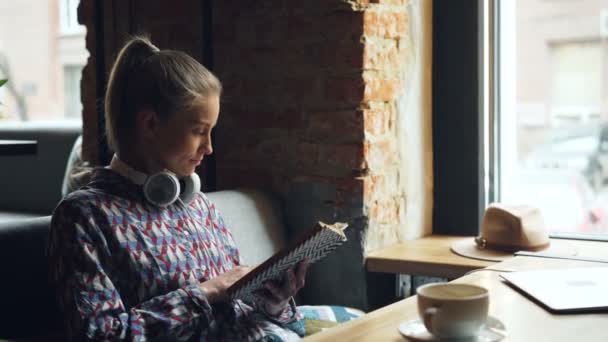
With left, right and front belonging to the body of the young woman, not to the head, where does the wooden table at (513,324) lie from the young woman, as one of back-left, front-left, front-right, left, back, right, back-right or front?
front

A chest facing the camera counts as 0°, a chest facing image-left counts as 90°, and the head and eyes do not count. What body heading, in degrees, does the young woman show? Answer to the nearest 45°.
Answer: approximately 315°

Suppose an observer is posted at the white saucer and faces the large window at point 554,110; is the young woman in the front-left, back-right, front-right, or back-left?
front-left

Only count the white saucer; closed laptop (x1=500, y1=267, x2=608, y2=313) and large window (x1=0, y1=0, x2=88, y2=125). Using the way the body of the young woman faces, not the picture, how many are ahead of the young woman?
2

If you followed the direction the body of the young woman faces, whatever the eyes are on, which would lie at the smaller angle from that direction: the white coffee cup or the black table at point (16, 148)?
the white coffee cup

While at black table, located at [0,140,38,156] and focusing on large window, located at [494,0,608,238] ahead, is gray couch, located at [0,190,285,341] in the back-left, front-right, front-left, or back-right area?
front-right

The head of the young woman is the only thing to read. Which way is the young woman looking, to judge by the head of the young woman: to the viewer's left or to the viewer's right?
to the viewer's right

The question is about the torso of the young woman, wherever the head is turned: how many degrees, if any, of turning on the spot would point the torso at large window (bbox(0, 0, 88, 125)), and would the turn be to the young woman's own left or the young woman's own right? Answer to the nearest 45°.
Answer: approximately 135° to the young woman's own left

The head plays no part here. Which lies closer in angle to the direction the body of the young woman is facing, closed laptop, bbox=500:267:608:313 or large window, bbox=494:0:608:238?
the closed laptop

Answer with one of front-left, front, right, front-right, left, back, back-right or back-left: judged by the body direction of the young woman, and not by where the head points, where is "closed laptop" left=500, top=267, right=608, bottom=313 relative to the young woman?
front

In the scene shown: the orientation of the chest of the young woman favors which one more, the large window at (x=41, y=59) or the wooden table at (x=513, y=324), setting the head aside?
the wooden table

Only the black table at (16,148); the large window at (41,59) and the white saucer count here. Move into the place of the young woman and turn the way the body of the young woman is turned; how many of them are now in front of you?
1

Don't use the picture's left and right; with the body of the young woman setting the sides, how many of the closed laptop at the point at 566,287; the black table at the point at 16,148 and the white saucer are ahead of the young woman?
2

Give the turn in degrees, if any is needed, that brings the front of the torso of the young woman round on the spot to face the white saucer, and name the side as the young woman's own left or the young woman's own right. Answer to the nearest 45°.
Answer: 0° — they already face it

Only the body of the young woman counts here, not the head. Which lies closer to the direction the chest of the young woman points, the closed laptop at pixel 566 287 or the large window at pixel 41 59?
the closed laptop

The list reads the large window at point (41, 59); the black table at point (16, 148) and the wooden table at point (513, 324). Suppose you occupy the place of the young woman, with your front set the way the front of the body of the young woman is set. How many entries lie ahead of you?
1
